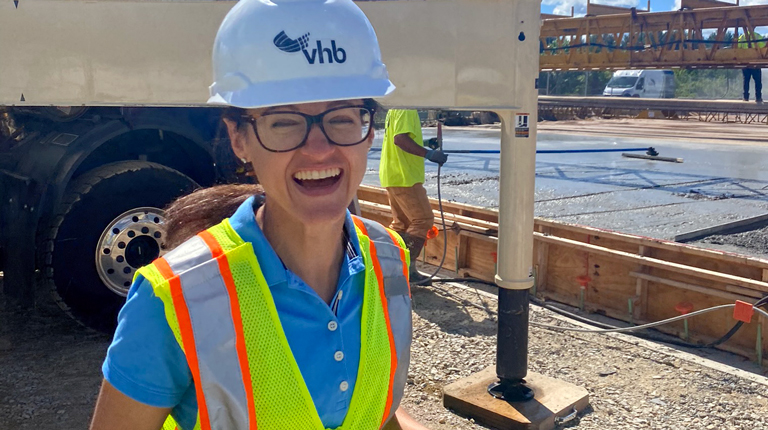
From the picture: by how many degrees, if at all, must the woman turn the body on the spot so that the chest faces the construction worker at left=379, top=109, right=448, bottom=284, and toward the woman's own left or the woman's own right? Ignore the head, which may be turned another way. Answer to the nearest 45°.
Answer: approximately 135° to the woman's own left

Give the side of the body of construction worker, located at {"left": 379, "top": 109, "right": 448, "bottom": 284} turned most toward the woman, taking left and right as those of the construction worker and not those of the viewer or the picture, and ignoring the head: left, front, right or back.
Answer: right

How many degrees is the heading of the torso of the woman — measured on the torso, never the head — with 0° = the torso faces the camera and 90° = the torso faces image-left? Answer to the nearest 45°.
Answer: approximately 315°

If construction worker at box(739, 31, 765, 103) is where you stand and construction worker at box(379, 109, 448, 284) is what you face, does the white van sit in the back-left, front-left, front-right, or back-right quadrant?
back-right

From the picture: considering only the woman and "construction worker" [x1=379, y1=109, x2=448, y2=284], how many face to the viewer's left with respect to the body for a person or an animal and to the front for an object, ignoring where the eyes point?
0
